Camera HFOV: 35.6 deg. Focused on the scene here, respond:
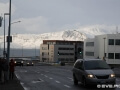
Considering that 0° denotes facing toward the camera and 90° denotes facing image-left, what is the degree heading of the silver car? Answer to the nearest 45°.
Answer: approximately 315°
